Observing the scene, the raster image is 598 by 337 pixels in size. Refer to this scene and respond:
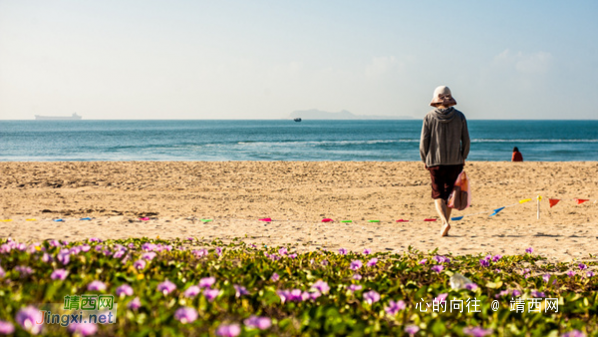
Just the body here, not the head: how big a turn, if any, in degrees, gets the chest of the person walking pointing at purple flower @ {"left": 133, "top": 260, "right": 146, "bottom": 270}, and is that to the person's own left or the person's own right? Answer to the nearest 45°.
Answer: approximately 135° to the person's own left

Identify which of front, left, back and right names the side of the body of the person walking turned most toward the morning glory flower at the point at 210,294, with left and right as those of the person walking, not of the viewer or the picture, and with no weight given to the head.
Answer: back

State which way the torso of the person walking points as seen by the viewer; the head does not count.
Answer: away from the camera

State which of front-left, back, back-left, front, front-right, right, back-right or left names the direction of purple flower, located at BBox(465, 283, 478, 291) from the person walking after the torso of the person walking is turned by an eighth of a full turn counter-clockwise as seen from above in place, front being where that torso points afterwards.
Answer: back-left

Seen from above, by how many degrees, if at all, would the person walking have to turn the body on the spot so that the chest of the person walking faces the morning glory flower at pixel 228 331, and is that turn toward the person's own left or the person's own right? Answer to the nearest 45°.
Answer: approximately 180°

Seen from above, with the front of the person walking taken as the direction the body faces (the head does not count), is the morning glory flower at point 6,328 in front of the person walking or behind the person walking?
behind

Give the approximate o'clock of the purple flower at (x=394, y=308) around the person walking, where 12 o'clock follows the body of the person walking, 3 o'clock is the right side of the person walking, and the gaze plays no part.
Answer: The purple flower is roughly at 6 o'clock from the person walking.

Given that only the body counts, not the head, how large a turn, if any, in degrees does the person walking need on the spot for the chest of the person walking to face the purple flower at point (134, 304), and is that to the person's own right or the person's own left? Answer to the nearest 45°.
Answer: approximately 180°

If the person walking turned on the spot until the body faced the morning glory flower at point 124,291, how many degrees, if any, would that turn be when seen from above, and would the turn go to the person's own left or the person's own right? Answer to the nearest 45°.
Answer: approximately 180°

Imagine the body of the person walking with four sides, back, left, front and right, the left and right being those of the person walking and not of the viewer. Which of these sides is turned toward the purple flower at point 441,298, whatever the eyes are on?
back

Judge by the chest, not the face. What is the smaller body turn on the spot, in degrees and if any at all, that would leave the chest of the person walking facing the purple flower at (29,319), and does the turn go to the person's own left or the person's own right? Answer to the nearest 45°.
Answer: approximately 180°

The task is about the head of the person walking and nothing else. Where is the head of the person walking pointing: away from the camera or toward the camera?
away from the camera
